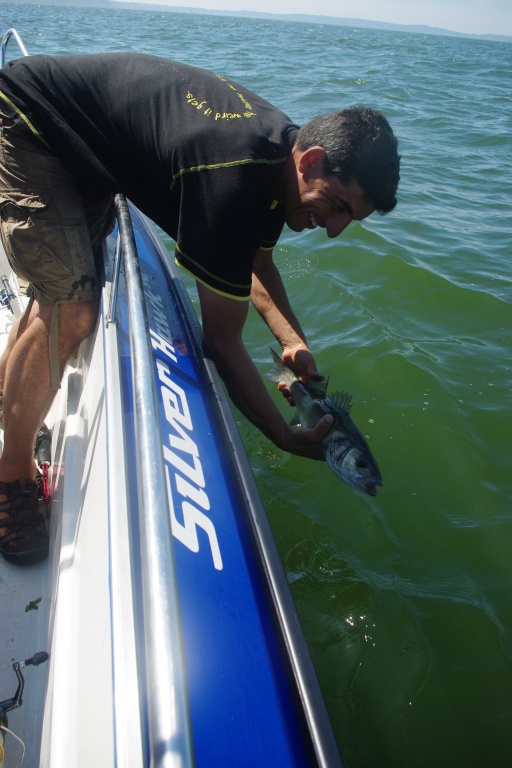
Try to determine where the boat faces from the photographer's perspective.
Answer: facing away from the viewer

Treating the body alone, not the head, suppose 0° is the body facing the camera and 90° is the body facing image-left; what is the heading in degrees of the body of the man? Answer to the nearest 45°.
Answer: approximately 270°
